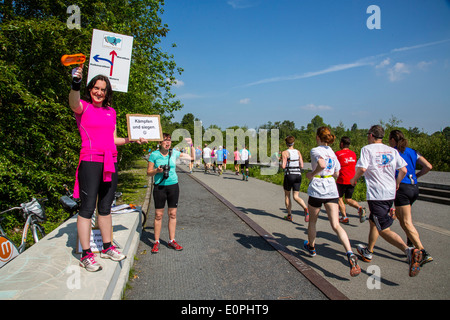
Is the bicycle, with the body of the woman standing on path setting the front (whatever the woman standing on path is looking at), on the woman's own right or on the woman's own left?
on the woman's own right

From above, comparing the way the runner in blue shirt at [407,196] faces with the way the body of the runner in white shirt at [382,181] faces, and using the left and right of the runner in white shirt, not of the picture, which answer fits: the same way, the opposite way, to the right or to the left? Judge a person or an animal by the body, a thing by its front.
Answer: the same way

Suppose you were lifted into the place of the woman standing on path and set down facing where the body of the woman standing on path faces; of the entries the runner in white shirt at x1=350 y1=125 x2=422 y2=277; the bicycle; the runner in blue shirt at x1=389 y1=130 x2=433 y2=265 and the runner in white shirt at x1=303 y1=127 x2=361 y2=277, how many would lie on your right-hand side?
1

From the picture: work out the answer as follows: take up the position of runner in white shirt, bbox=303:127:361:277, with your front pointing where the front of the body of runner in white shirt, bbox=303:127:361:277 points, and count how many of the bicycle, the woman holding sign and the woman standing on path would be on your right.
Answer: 0

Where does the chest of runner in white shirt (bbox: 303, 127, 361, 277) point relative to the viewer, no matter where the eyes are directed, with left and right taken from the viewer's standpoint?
facing away from the viewer and to the left of the viewer

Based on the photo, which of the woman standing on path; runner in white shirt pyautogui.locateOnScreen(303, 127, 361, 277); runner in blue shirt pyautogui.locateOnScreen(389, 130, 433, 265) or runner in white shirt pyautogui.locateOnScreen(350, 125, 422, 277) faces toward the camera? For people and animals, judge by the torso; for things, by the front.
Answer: the woman standing on path

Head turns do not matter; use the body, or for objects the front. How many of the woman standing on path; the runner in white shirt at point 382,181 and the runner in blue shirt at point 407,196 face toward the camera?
1

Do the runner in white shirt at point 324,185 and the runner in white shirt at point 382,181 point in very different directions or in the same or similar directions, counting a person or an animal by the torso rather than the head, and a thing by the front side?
same or similar directions

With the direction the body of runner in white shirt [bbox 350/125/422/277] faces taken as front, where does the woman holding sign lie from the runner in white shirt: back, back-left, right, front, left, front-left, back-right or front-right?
left

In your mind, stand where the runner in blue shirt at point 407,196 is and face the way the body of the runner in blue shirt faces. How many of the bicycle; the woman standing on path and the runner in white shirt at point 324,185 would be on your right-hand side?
0

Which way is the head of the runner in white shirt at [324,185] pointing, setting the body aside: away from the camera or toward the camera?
away from the camera

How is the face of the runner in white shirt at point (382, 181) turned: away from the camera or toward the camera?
away from the camera

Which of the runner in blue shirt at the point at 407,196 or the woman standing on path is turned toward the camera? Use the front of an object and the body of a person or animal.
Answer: the woman standing on path

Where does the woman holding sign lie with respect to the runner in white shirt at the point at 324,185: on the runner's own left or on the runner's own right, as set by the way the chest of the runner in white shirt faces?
on the runner's own left

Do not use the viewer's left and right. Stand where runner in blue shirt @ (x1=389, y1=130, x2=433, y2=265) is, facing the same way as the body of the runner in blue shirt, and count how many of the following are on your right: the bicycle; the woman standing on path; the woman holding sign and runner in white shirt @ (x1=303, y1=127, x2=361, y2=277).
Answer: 0

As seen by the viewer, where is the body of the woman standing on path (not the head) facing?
toward the camera

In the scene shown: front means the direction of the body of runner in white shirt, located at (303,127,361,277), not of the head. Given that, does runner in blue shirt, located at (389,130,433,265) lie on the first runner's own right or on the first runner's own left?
on the first runner's own right

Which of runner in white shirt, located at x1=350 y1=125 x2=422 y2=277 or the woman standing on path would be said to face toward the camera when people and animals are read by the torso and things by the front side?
the woman standing on path

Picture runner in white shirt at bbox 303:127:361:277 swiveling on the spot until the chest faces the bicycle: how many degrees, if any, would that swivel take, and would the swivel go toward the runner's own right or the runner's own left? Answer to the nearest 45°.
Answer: approximately 45° to the runner's own left

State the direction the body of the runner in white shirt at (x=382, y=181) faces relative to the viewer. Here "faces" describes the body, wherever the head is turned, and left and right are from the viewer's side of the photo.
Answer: facing away from the viewer and to the left of the viewer
